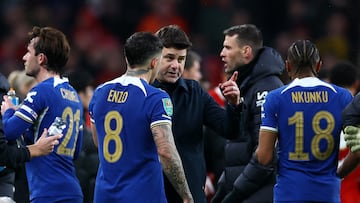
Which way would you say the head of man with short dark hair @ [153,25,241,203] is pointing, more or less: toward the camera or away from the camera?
toward the camera

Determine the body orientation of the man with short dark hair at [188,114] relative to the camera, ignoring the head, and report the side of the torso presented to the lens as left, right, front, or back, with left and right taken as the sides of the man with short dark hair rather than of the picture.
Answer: front
